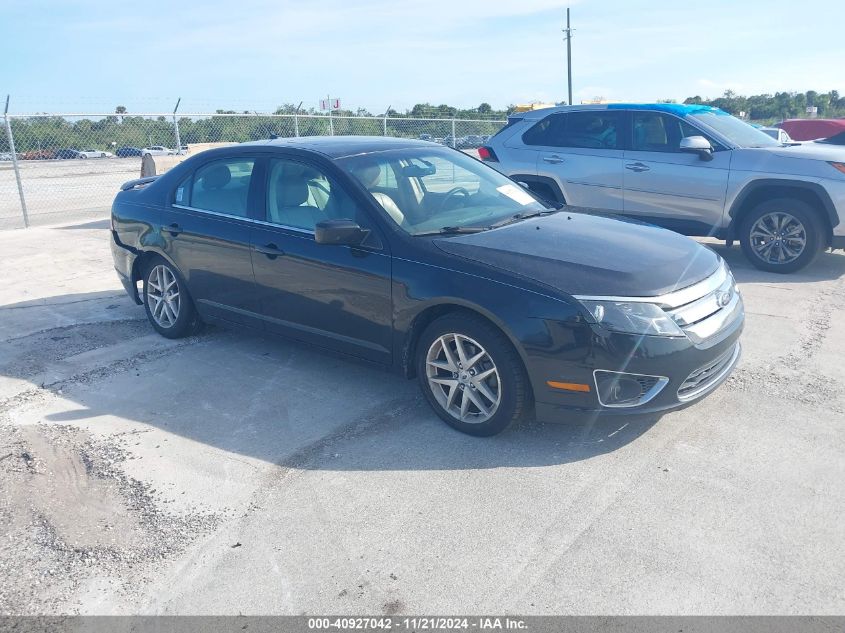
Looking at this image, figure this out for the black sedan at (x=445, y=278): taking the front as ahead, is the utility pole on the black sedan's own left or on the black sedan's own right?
on the black sedan's own left

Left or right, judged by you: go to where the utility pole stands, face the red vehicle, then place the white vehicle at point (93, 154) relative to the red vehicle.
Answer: right

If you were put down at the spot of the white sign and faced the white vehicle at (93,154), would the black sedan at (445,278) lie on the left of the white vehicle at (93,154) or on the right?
left

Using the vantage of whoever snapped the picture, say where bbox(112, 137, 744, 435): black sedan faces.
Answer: facing the viewer and to the right of the viewer

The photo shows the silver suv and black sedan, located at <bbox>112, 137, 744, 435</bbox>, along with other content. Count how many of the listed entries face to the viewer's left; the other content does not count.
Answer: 0

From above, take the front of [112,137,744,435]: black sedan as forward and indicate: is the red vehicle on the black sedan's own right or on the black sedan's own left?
on the black sedan's own left

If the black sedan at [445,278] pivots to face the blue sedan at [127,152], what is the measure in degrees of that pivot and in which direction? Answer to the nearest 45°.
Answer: approximately 180°
